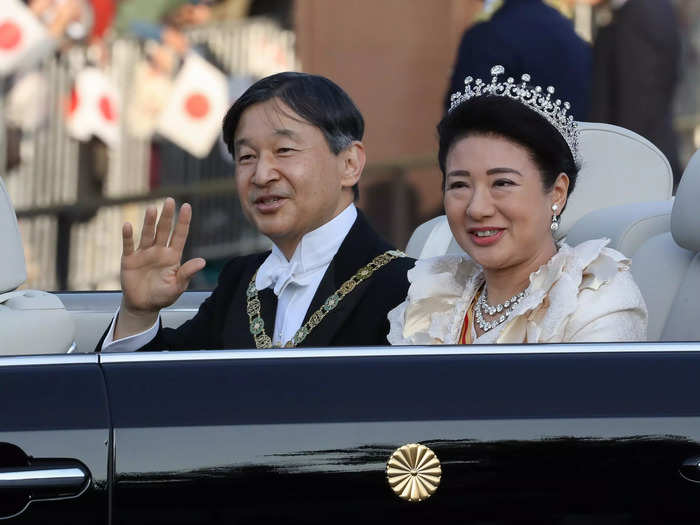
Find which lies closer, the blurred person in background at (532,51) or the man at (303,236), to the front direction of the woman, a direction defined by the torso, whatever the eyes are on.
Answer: the man

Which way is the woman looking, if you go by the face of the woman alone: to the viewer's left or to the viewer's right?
to the viewer's left

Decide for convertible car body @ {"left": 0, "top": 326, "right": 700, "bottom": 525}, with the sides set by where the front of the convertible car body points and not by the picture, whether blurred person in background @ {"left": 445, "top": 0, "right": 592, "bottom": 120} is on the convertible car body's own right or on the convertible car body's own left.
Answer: on the convertible car body's own right

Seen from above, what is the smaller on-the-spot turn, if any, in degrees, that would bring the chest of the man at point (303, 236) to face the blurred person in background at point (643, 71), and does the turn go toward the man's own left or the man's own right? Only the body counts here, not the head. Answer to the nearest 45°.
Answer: approximately 180°

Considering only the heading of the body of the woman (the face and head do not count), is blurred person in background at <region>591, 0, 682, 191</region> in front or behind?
behind

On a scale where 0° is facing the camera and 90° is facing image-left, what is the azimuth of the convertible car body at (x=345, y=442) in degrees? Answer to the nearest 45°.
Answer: approximately 90°

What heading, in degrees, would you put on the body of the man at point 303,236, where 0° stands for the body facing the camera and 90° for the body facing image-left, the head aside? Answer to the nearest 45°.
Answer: approximately 45°

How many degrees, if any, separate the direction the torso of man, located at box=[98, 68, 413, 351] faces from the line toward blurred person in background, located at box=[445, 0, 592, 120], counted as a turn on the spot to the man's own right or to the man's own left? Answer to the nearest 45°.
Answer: approximately 180°

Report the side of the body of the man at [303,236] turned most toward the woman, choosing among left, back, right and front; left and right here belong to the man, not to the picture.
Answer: left

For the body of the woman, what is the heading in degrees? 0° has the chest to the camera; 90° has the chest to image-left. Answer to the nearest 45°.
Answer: approximately 45°
